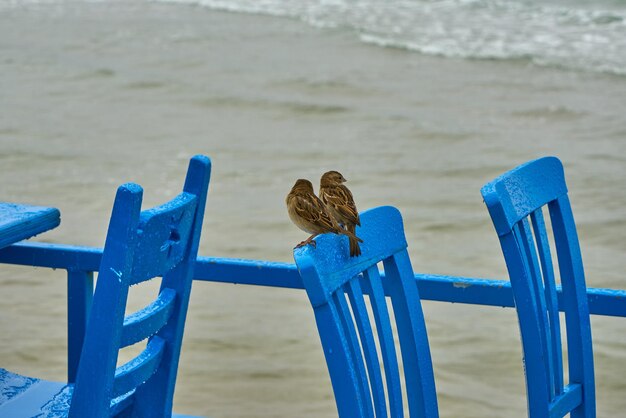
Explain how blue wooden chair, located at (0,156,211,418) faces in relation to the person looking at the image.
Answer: facing away from the viewer and to the left of the viewer

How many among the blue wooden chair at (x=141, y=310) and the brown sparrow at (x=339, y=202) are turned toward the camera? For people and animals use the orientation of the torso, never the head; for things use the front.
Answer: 0

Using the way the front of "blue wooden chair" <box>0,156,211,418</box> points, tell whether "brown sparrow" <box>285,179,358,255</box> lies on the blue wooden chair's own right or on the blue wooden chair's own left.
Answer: on the blue wooden chair's own right

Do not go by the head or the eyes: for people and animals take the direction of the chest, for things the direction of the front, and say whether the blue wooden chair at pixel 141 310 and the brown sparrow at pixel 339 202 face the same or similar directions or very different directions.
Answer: same or similar directions

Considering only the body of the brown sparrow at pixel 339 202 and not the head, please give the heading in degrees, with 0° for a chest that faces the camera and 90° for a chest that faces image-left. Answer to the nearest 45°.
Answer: approximately 135°

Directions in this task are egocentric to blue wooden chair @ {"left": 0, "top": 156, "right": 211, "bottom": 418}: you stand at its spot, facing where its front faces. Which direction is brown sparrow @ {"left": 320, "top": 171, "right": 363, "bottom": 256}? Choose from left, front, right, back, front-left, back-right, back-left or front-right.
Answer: right

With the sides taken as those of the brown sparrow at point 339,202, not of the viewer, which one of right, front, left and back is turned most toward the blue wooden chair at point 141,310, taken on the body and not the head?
left
